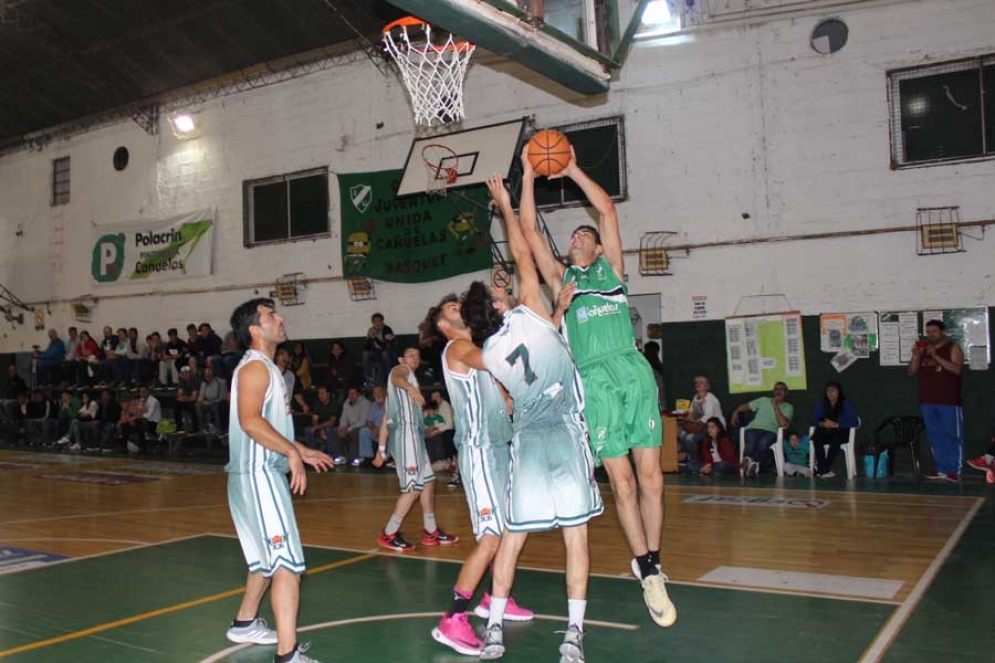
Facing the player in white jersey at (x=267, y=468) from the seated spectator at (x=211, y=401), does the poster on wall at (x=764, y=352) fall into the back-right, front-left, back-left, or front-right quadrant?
front-left

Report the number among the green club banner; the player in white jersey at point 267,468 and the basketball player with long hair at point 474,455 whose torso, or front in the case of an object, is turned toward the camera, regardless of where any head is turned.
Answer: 1

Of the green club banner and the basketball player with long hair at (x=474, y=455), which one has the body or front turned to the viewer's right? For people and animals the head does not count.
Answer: the basketball player with long hair

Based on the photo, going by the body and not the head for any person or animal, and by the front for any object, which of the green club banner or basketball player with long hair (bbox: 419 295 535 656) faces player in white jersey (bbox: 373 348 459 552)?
the green club banner

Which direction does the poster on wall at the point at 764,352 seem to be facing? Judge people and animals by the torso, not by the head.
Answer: toward the camera

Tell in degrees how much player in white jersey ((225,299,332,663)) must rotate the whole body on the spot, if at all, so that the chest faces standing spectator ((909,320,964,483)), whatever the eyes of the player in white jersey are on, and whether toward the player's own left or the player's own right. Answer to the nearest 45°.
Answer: approximately 45° to the player's own left

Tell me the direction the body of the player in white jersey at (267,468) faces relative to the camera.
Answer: to the viewer's right

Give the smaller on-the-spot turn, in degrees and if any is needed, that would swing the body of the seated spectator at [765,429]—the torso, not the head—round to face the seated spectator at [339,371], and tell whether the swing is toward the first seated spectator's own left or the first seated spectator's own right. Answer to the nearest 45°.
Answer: approximately 45° to the first seated spectator's own right

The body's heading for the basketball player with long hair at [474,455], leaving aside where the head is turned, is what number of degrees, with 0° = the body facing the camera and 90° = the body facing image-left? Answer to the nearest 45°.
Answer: approximately 270°

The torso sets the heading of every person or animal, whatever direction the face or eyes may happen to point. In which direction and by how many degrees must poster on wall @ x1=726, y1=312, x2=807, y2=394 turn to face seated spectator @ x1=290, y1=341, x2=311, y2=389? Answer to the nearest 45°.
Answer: approximately 90° to its right

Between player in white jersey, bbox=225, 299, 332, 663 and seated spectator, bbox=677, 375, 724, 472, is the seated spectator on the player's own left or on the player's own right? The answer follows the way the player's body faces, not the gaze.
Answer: on the player's own left

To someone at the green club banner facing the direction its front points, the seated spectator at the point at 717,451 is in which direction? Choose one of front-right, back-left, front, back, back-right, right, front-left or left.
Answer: front-left

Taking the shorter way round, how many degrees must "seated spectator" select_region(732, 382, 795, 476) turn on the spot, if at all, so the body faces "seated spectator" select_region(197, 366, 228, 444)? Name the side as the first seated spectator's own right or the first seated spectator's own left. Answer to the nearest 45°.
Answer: approximately 45° to the first seated spectator's own right

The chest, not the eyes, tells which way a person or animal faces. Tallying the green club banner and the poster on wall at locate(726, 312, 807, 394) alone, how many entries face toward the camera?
2

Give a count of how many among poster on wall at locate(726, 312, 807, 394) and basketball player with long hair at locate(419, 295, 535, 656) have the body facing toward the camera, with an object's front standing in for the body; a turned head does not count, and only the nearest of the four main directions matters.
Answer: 1
